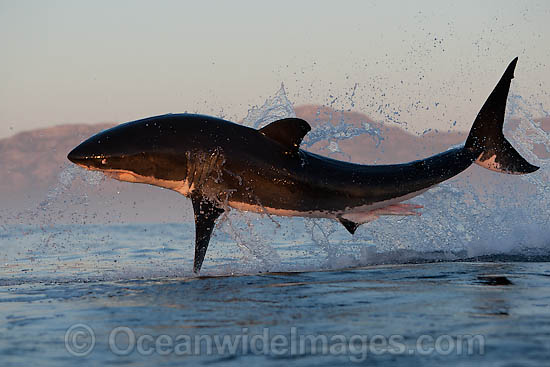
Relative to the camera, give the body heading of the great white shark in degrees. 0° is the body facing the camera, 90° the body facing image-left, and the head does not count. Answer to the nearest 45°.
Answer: approximately 90°
